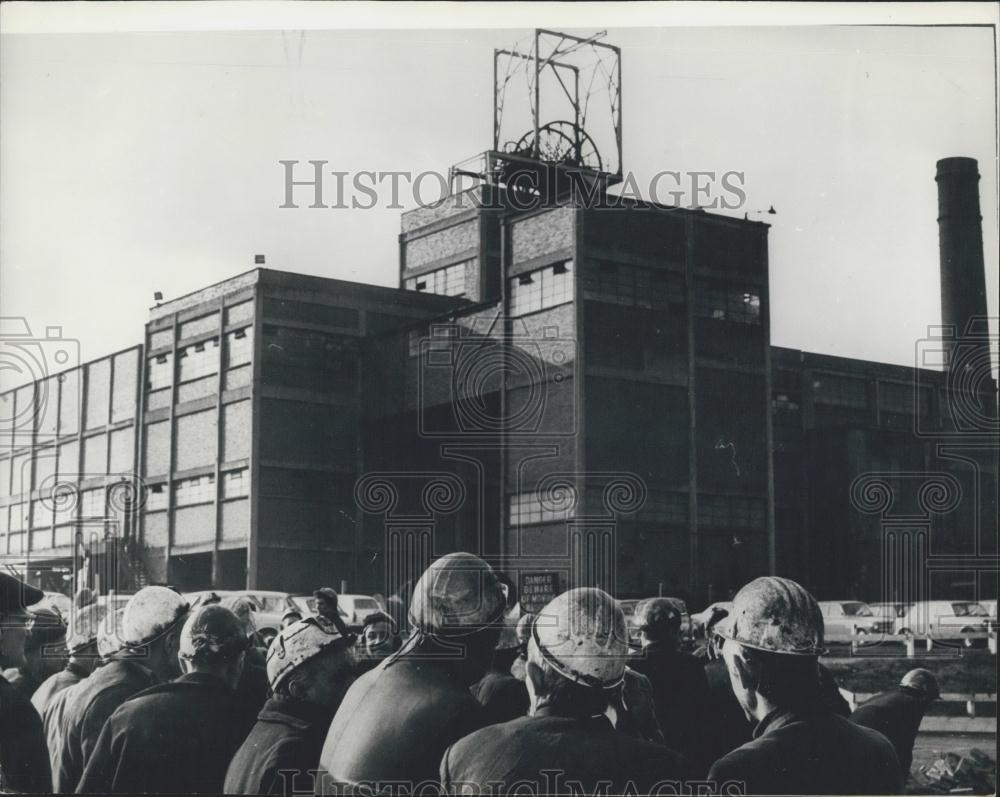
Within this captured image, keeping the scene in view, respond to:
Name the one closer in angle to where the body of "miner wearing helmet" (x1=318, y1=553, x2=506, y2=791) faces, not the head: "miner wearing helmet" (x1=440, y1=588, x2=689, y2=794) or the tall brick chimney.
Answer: the tall brick chimney

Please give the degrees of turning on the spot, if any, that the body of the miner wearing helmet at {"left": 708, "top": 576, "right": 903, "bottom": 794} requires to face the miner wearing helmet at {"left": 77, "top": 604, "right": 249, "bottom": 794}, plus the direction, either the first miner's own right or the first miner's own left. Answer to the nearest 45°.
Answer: approximately 45° to the first miner's own left

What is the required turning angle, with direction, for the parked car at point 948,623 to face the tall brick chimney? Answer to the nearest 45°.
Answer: approximately 90° to its right

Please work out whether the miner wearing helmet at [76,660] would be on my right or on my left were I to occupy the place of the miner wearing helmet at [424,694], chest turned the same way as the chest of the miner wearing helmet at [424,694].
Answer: on my left

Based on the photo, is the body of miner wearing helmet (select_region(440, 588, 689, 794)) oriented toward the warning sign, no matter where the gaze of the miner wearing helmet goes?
yes

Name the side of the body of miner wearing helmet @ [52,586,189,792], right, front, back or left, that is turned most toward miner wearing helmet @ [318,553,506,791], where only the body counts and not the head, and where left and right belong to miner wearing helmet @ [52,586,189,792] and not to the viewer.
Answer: right

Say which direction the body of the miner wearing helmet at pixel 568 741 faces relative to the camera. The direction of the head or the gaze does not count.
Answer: away from the camera

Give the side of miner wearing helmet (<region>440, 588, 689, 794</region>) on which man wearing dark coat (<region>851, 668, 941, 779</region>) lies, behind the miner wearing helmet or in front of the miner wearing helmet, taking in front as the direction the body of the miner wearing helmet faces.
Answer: in front

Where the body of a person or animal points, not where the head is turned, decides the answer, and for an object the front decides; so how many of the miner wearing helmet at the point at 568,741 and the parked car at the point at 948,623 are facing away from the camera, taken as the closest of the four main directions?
1

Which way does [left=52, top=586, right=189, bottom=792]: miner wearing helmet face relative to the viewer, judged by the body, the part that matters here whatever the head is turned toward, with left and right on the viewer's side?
facing away from the viewer and to the right of the viewer

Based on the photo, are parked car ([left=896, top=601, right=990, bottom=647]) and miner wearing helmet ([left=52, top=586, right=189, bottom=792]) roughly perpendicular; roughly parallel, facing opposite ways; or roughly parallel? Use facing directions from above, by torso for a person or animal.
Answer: roughly perpendicular

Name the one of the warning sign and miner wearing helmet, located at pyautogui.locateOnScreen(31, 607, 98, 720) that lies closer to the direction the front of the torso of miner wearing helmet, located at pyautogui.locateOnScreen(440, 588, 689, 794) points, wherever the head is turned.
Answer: the warning sign
